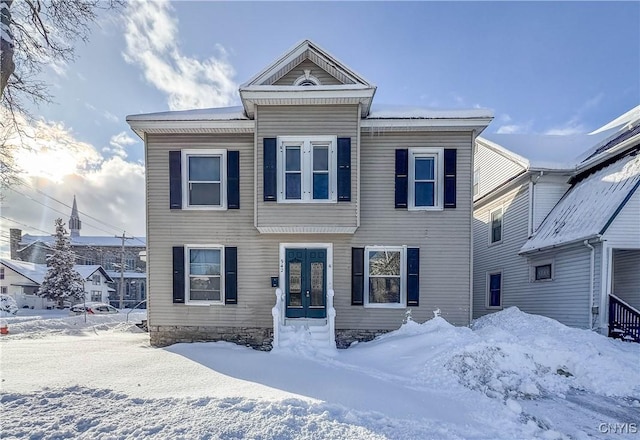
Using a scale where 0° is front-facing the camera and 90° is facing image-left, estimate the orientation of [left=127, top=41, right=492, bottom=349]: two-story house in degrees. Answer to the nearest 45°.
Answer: approximately 0°

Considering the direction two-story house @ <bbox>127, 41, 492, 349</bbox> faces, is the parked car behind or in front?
behind
